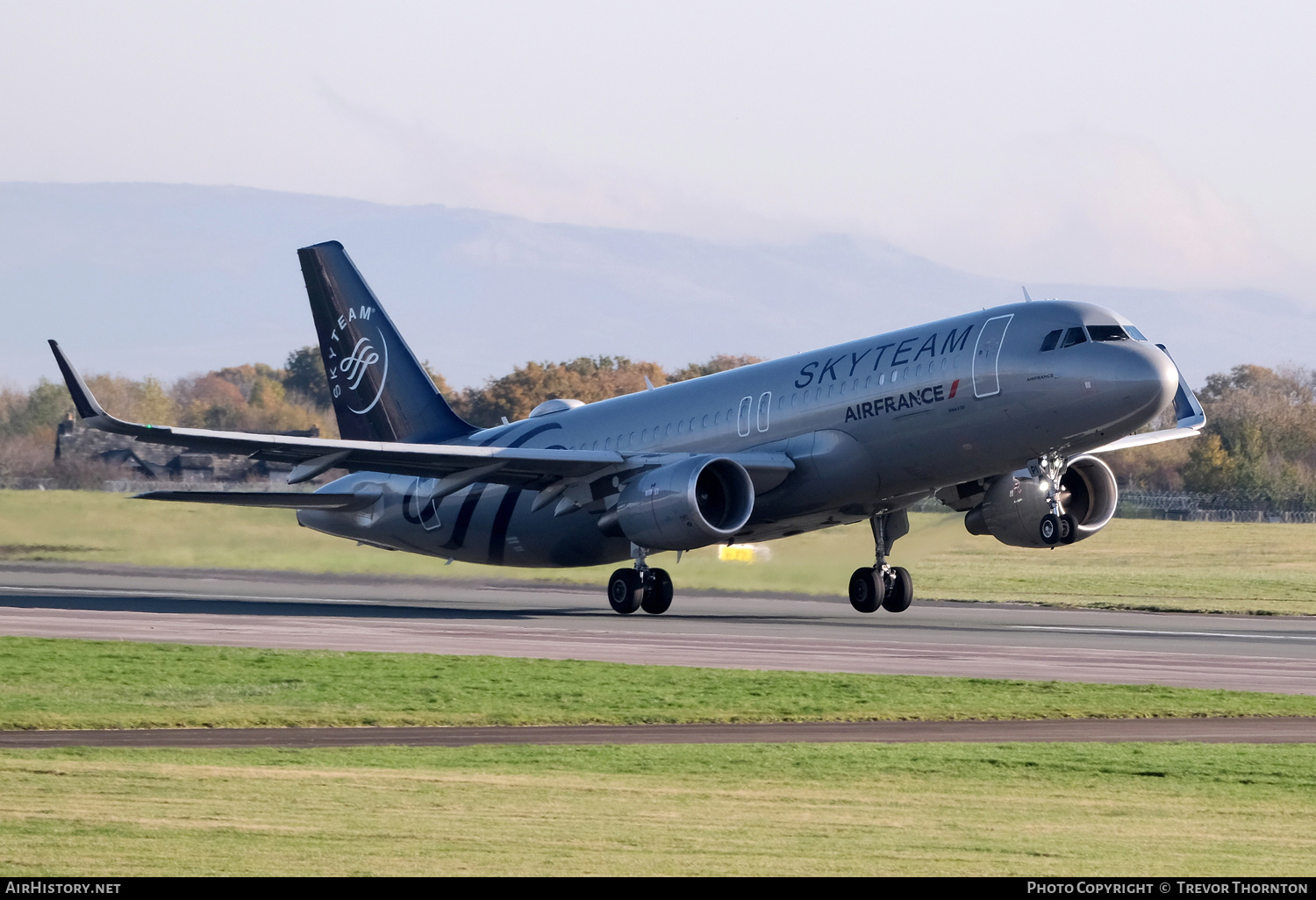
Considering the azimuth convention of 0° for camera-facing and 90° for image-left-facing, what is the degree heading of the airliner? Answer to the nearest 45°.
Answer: approximately 315°
